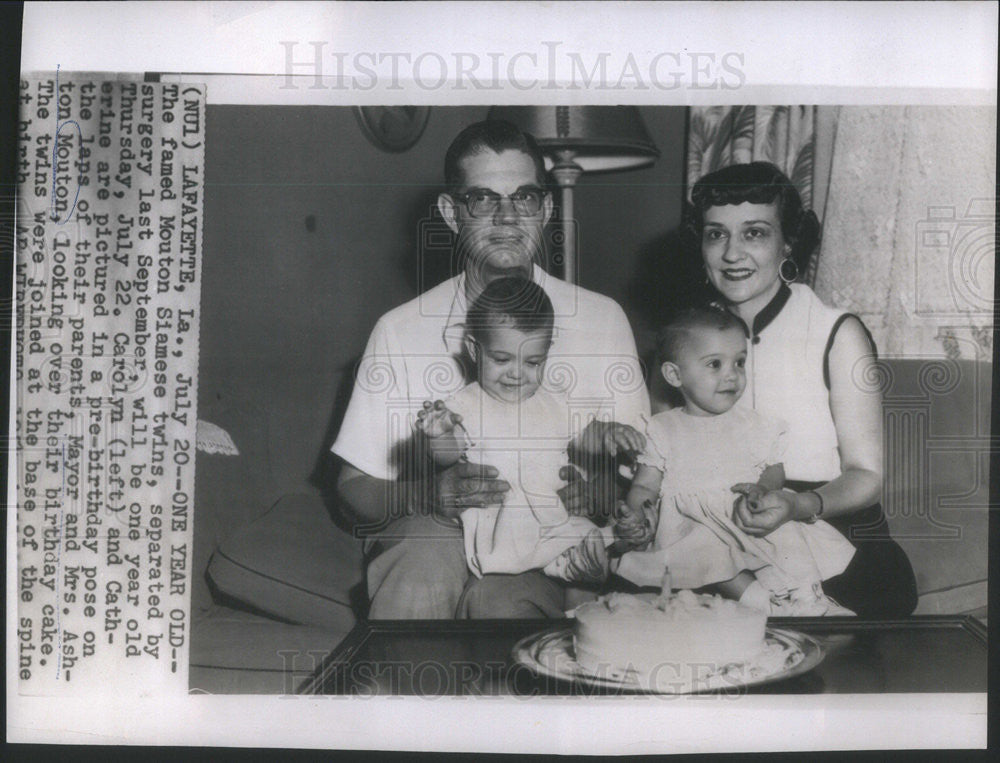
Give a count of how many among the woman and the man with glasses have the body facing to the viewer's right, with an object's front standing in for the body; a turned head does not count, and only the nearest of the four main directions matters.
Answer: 0

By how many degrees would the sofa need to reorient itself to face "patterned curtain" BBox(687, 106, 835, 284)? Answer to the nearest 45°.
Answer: approximately 90° to its left

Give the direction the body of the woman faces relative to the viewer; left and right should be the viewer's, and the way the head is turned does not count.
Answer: facing the viewer and to the left of the viewer

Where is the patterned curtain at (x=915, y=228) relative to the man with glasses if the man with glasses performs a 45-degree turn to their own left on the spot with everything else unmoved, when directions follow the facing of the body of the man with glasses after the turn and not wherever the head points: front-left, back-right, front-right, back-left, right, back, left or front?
front-left

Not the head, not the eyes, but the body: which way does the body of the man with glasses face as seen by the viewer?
toward the camera

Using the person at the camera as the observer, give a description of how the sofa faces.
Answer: facing the viewer
